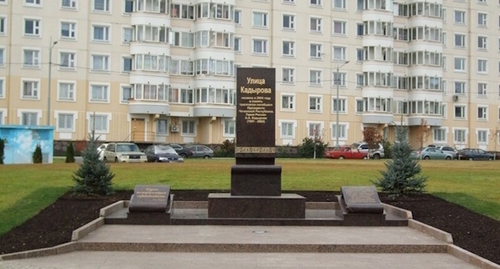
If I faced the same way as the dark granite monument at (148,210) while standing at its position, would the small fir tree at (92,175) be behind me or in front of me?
behind

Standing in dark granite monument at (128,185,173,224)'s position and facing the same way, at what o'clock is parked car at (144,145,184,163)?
The parked car is roughly at 6 o'clock from the dark granite monument.

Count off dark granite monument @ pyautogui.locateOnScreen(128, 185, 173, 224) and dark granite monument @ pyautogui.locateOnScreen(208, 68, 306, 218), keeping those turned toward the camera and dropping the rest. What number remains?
2

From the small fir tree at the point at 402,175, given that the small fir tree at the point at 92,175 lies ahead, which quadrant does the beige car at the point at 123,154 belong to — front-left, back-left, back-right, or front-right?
front-right

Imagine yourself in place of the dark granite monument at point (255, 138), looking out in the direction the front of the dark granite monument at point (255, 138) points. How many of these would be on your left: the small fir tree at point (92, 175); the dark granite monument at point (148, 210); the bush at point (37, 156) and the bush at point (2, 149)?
0

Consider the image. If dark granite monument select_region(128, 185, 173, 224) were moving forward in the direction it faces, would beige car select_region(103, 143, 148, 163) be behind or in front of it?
behind

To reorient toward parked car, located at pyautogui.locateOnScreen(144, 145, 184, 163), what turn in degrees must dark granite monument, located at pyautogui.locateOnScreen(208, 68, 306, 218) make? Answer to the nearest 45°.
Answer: approximately 180°

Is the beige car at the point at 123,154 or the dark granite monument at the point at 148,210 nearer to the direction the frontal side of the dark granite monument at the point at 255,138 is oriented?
the dark granite monument

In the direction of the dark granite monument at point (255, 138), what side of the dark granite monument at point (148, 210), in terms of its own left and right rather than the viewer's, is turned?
left

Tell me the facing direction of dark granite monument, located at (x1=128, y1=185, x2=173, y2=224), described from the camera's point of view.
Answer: facing the viewer

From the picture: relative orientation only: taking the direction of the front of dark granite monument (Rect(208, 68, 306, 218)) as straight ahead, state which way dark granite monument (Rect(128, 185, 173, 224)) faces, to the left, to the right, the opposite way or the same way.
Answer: the same way

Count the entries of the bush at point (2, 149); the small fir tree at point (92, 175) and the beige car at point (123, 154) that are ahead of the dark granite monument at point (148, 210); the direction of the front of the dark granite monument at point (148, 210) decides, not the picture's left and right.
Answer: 0

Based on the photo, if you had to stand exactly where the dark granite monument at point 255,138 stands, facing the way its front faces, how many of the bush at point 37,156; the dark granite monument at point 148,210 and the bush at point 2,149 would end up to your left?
0

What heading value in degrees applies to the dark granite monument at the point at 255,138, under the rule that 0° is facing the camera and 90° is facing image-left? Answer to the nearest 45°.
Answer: approximately 0°

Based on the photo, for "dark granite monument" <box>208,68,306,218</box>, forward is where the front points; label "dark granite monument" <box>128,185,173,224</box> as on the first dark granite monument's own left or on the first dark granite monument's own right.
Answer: on the first dark granite monument's own right

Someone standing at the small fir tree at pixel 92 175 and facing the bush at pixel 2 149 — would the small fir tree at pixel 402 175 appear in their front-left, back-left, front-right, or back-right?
back-right

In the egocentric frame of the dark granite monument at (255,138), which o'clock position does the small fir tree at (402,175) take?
The small fir tree is roughly at 8 o'clock from the dark granite monument.

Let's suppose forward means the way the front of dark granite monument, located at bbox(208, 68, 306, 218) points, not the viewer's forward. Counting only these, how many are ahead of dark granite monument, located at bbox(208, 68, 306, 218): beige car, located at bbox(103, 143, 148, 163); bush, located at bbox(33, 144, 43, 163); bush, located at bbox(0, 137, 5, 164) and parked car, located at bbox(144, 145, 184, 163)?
0

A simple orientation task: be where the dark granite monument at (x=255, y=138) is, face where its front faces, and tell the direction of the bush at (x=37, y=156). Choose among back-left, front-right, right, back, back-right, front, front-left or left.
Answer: back-right
